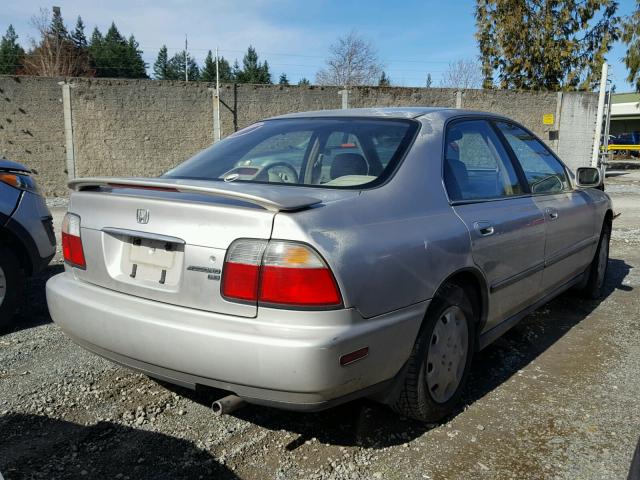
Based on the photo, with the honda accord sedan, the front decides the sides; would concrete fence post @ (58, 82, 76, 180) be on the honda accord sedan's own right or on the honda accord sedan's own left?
on the honda accord sedan's own left

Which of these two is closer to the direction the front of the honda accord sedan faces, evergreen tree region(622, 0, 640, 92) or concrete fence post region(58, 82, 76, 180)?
the evergreen tree

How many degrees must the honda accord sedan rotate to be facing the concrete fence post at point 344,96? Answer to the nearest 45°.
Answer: approximately 45° to its left

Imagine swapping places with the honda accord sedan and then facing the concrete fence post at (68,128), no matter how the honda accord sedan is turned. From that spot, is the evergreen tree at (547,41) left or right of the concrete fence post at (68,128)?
right

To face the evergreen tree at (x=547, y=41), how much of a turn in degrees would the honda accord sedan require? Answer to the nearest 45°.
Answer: approximately 45° to its left

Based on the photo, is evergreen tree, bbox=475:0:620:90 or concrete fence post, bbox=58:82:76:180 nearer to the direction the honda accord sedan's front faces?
the evergreen tree

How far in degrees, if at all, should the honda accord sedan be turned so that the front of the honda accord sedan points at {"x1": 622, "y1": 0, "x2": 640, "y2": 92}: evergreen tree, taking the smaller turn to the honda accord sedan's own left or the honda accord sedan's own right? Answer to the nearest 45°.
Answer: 0° — it already faces it

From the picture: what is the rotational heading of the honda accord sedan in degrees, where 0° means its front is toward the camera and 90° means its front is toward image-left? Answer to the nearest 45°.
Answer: approximately 225°
